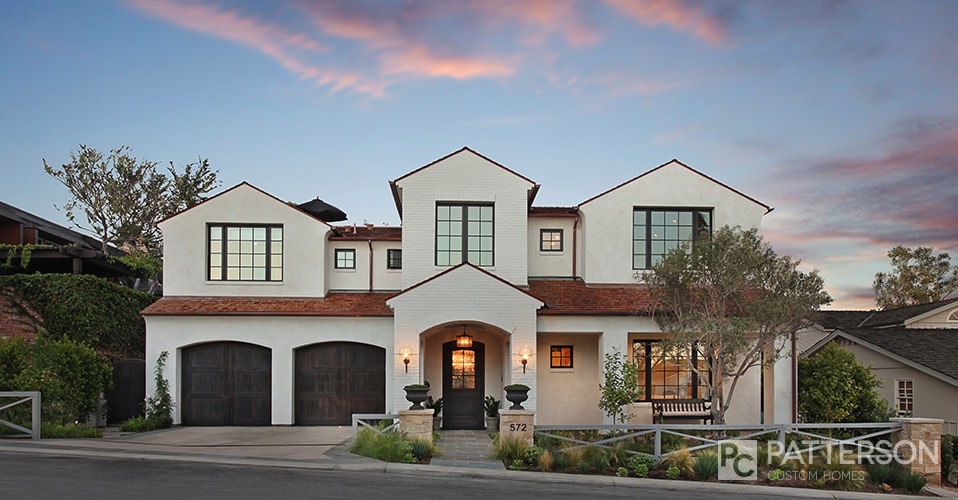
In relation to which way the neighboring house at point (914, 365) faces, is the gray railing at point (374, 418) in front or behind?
in front

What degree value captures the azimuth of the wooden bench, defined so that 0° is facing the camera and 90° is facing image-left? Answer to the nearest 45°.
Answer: approximately 0°

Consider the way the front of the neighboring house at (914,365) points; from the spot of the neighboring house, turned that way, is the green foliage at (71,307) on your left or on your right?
on your right

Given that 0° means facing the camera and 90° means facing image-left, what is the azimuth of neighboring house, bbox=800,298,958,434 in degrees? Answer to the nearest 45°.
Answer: approximately 0°

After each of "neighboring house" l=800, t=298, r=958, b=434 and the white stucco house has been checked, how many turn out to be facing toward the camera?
2

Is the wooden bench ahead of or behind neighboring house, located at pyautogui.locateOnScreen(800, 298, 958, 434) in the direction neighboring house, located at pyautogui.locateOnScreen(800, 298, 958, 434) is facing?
ahead

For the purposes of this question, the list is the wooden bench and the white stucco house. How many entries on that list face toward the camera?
2
